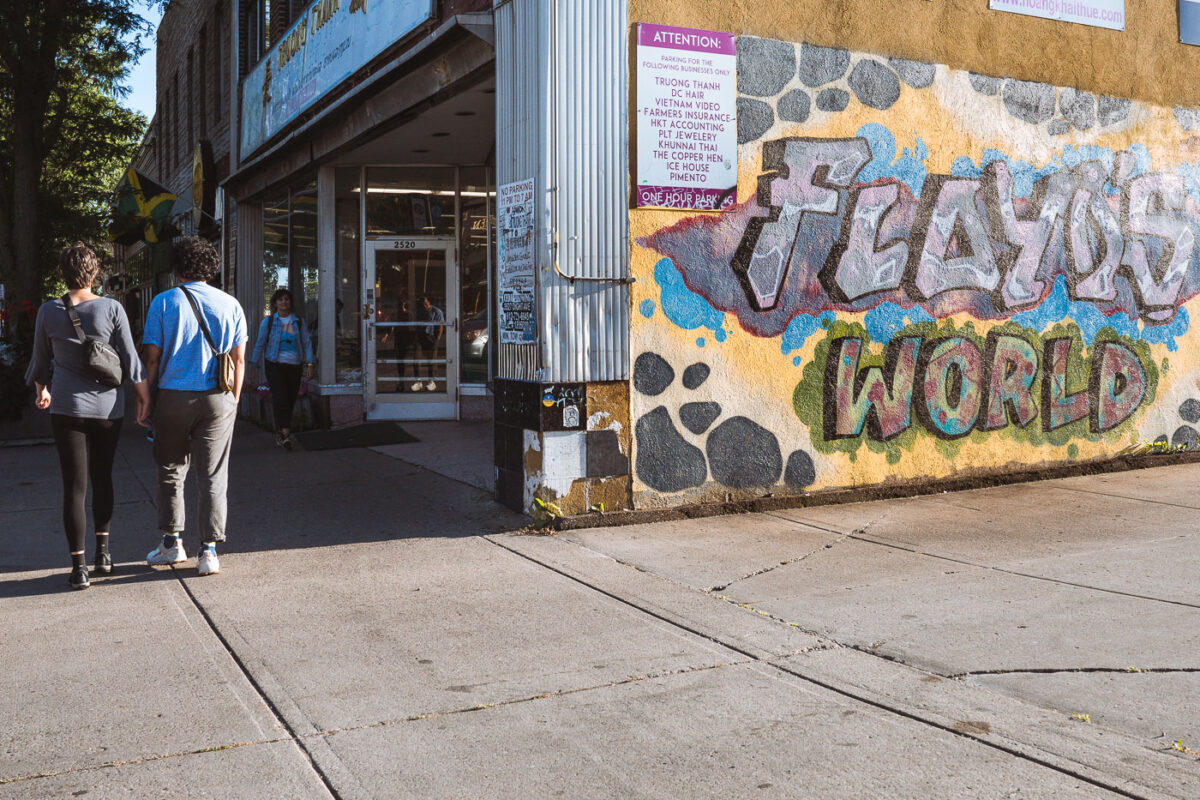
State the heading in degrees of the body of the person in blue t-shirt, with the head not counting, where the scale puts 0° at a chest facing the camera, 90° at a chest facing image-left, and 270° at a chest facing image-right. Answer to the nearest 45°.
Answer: approximately 180°

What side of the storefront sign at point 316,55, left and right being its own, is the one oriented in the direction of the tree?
right

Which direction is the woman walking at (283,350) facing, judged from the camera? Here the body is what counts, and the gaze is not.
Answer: toward the camera

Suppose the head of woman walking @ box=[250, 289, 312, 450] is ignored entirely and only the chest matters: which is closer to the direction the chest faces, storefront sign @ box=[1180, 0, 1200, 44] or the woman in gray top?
the woman in gray top

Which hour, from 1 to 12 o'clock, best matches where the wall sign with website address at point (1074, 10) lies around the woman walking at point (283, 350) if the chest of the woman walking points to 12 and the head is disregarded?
The wall sign with website address is roughly at 10 o'clock from the woman walking.

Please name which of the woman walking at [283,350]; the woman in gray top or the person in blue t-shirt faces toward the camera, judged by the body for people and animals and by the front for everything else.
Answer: the woman walking

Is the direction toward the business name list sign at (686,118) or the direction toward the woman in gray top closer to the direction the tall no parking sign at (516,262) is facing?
the woman in gray top

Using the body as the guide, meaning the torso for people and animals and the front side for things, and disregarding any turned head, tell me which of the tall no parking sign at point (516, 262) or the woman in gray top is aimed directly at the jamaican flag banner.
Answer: the woman in gray top

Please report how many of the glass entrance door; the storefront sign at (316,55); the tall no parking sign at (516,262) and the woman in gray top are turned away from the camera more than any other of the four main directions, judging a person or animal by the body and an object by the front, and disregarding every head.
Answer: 1

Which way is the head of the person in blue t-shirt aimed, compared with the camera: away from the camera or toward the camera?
away from the camera

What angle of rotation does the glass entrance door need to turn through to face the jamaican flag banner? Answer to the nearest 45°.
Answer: approximately 135° to its right

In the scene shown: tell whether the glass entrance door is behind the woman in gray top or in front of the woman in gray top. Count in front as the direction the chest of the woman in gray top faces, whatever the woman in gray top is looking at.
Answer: in front

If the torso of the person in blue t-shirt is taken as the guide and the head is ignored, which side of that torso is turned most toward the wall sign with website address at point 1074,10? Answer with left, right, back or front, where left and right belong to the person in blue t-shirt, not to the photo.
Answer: right

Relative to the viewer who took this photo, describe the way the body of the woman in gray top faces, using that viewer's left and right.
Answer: facing away from the viewer
